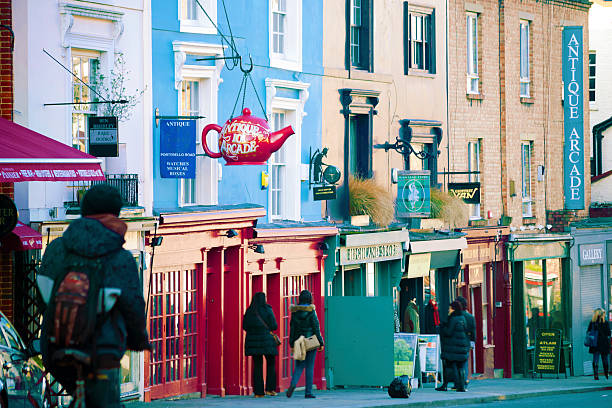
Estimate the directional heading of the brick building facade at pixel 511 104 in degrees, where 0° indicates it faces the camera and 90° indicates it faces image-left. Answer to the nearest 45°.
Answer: approximately 315°

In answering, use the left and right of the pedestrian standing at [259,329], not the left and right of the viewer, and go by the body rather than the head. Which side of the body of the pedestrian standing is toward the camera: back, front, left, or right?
back

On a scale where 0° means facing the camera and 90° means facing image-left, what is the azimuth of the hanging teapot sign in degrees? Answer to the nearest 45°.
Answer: approximately 0°

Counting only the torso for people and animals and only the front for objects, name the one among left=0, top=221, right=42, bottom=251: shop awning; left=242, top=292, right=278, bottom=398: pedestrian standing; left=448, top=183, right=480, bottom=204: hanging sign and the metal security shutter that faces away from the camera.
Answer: the pedestrian standing

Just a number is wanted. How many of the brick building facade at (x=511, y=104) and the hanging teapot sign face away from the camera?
0

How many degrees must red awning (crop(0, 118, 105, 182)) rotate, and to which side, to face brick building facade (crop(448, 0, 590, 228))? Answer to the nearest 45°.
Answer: approximately 90° to its left

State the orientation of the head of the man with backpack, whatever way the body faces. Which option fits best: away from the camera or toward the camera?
away from the camera

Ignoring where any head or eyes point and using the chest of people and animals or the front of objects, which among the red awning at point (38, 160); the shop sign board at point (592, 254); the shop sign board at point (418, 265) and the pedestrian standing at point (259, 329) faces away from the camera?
the pedestrian standing
